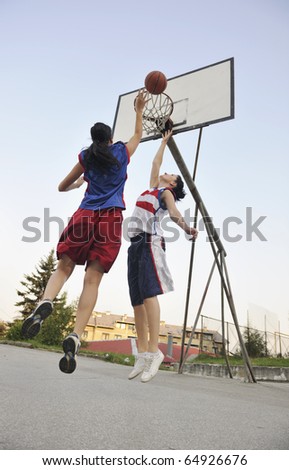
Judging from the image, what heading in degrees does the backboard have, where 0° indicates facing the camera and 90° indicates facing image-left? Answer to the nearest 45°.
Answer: approximately 45°

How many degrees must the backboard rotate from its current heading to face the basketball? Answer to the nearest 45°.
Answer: approximately 45° to its left

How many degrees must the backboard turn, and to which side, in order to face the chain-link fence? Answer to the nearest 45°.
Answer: approximately 135° to its right

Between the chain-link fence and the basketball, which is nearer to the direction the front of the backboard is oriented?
the basketball

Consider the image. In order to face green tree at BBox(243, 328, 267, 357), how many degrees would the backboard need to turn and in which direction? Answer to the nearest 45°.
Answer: approximately 135° to its right

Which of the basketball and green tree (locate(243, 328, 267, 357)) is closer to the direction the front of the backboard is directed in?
the basketball
